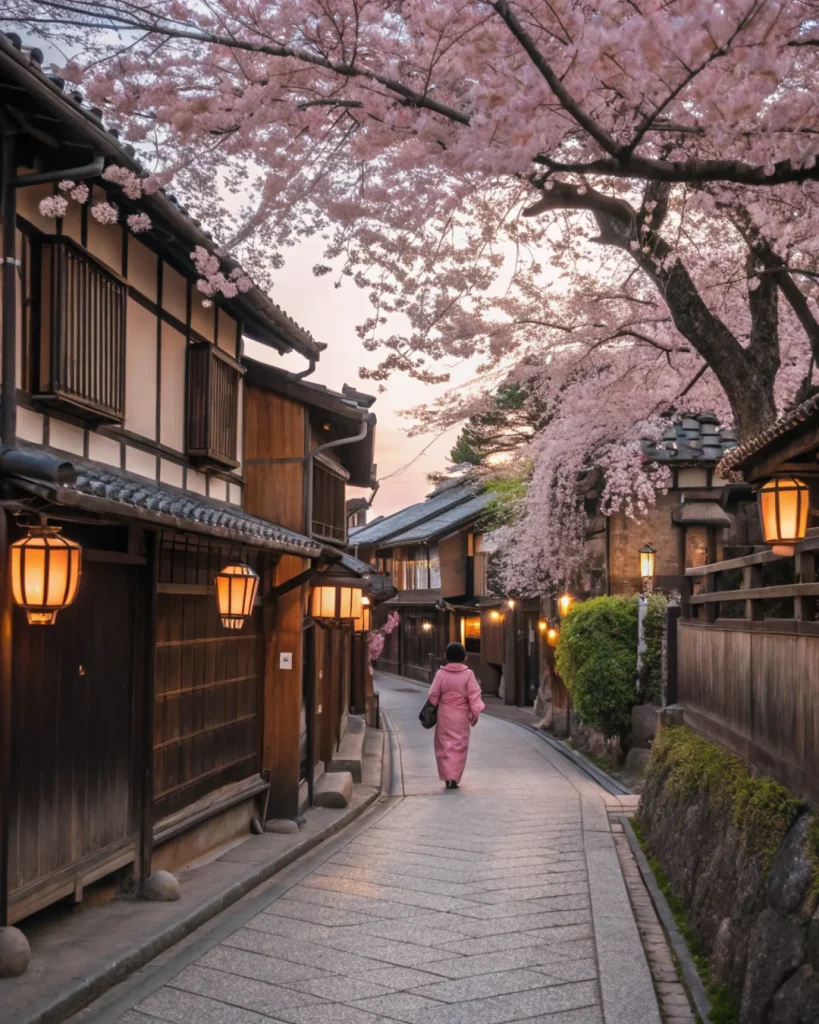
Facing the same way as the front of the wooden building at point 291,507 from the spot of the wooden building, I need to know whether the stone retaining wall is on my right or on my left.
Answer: on my right

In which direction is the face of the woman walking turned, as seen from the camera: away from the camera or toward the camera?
away from the camera

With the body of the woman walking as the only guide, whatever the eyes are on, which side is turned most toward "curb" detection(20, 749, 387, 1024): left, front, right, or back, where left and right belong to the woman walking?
back

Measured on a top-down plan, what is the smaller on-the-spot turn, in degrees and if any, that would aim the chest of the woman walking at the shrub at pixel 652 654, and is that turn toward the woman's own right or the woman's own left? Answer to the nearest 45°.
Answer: approximately 45° to the woman's own right

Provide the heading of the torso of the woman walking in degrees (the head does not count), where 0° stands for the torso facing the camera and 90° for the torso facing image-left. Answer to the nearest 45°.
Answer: approximately 180°

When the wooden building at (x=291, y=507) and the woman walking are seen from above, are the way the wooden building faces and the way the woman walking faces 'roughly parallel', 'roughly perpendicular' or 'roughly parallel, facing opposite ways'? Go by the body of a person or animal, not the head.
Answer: roughly perpendicular

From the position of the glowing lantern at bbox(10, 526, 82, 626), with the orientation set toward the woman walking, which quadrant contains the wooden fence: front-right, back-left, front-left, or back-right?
front-right

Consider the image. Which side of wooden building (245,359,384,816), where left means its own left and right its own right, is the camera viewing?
right

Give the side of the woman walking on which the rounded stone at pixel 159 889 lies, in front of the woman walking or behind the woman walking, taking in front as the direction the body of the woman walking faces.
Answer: behind

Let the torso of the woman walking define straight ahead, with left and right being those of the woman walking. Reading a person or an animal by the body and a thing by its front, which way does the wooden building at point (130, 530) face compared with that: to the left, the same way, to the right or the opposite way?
to the right

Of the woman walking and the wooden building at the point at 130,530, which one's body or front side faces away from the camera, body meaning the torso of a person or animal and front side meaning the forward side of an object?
the woman walking

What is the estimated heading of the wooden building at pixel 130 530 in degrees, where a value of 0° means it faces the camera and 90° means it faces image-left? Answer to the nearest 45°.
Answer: approximately 270°
